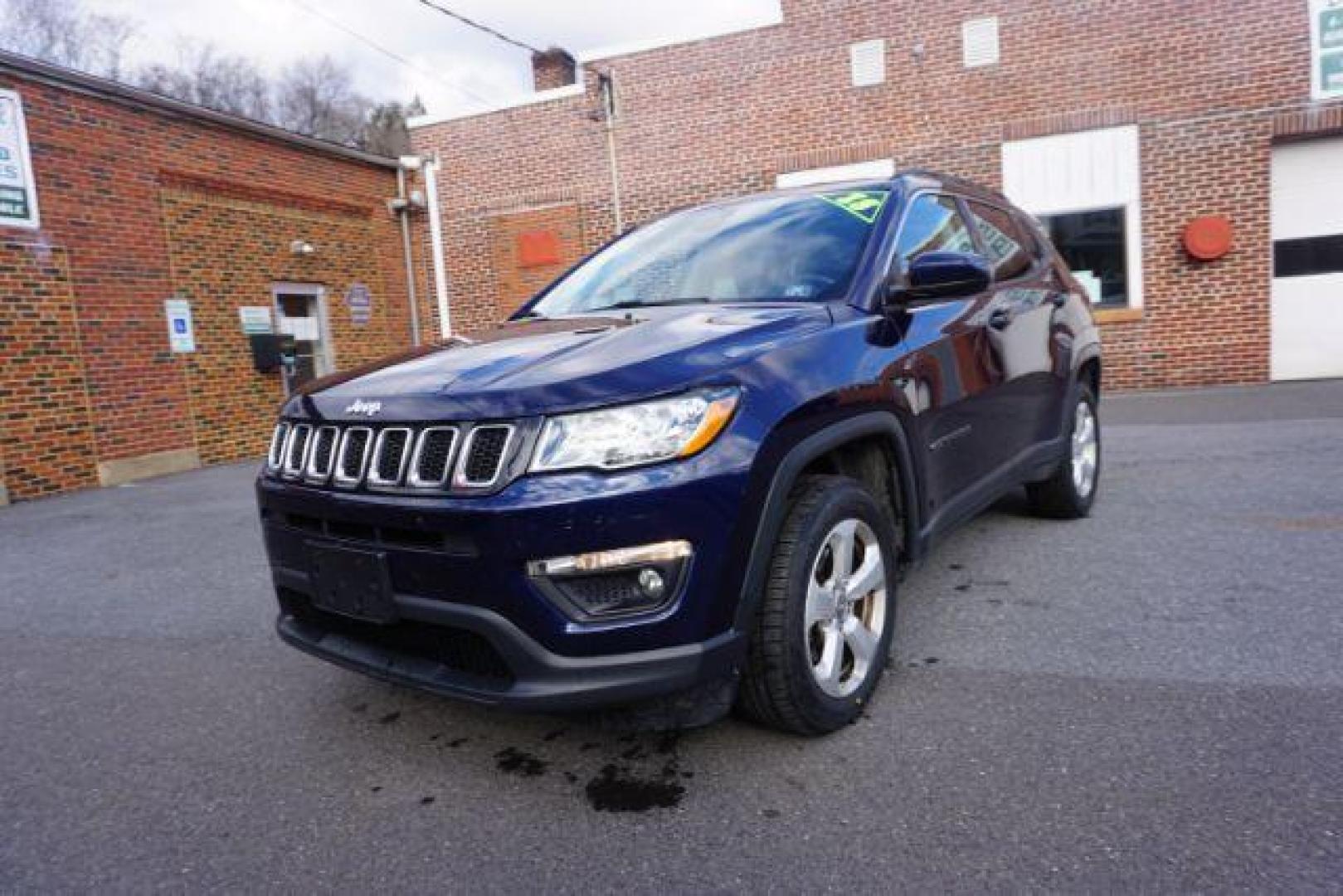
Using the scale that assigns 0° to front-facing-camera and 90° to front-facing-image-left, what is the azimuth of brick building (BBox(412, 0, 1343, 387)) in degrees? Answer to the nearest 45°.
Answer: approximately 0°

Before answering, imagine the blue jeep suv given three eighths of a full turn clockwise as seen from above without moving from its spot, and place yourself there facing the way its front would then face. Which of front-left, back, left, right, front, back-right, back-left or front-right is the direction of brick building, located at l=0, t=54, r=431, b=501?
front-left

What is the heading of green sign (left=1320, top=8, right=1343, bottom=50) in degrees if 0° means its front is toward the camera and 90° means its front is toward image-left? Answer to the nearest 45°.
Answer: approximately 0°

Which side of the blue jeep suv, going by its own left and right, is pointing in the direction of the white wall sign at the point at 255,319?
right

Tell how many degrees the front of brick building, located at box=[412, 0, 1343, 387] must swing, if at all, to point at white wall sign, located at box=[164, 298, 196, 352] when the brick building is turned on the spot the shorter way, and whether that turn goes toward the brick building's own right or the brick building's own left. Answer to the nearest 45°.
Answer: approximately 90° to the brick building's own right

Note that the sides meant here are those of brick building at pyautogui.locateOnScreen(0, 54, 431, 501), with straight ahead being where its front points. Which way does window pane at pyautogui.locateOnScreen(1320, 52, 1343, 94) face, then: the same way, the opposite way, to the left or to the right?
to the right

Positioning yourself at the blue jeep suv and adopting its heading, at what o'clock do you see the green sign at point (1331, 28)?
The green sign is roughly at 6 o'clock from the blue jeep suv.

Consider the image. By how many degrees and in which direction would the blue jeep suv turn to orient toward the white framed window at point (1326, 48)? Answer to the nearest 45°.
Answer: approximately 180°
